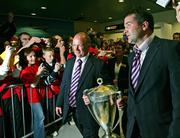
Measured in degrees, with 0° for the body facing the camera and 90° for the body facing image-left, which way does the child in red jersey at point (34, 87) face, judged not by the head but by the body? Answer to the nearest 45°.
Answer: approximately 315°

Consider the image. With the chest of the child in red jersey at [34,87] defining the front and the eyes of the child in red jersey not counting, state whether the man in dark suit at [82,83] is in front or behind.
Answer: in front

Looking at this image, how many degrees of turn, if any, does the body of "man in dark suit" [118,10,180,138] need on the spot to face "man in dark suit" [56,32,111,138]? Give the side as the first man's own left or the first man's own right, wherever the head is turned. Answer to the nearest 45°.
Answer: approximately 90° to the first man's own right

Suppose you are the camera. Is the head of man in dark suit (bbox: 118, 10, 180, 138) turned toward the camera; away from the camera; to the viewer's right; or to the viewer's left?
to the viewer's left

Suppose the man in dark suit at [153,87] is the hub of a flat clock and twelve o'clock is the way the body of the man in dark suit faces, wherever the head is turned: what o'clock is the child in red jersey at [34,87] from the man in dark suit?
The child in red jersey is roughly at 3 o'clock from the man in dark suit.
